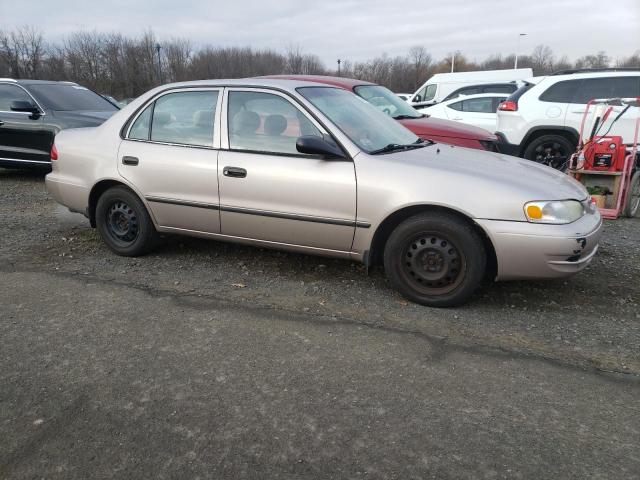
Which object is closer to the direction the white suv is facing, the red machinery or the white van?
the red machinery

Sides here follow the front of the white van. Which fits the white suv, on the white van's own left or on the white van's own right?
on the white van's own left

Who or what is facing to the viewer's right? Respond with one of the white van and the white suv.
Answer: the white suv

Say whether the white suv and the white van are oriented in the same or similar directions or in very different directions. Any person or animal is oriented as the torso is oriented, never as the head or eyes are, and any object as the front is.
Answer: very different directions

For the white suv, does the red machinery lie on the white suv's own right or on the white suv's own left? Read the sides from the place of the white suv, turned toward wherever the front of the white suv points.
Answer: on the white suv's own right

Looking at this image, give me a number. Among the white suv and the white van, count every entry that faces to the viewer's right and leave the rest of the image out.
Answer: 1

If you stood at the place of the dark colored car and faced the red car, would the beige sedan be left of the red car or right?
right

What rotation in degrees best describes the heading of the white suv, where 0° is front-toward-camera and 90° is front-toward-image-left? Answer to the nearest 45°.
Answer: approximately 270°

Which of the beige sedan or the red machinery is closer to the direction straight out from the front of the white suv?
the red machinery

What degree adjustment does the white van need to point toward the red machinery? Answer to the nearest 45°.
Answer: approximately 90° to its left

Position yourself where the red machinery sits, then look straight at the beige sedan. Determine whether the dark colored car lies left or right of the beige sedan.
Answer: right

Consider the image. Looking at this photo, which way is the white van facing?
to the viewer's left
